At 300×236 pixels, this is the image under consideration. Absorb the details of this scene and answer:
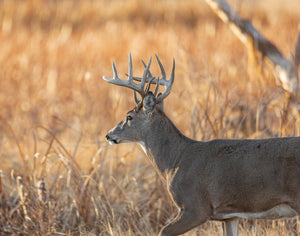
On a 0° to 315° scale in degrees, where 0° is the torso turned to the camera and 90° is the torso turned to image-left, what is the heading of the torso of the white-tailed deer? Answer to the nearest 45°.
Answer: approximately 90°
